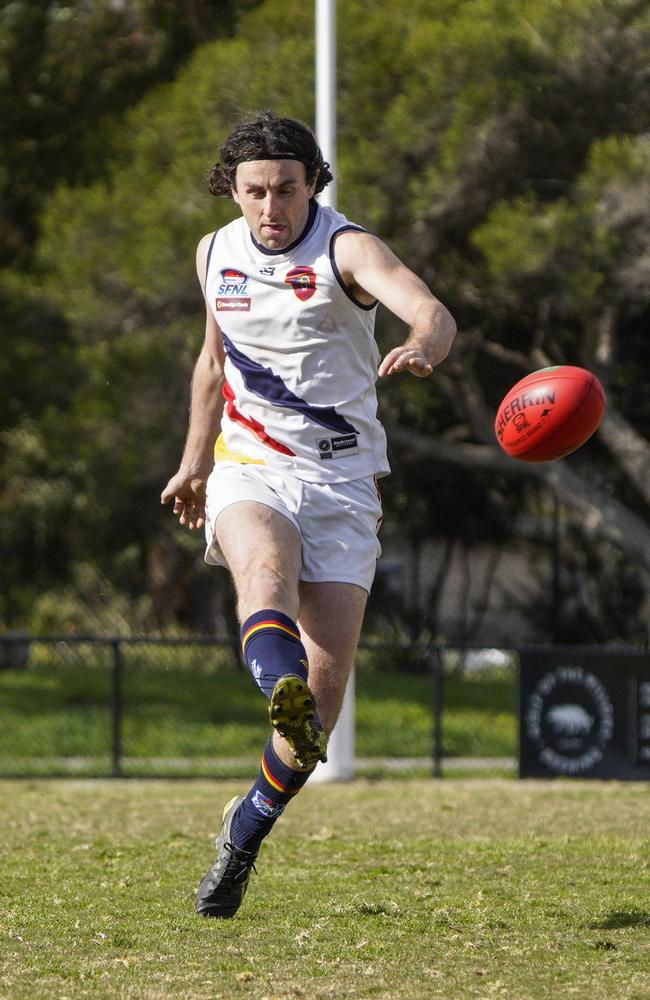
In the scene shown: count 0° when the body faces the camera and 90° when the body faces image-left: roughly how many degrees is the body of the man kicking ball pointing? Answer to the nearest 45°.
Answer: approximately 0°

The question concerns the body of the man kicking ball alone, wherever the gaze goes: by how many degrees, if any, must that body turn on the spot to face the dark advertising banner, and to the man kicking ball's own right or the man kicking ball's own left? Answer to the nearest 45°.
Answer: approximately 180°

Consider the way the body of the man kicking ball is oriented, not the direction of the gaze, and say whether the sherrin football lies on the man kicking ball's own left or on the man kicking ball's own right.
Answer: on the man kicking ball's own left

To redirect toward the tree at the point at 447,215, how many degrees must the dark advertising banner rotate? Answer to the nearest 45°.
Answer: approximately 180°

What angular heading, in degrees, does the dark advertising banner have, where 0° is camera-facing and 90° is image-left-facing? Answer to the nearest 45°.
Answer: approximately 0°

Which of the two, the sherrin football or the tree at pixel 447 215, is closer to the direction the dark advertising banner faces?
the sherrin football

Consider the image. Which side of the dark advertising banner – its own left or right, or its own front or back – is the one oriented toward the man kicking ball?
front

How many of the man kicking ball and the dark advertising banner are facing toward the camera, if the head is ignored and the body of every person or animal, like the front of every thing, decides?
2

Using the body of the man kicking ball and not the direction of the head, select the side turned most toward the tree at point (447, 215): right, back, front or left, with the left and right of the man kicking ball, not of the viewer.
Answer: back

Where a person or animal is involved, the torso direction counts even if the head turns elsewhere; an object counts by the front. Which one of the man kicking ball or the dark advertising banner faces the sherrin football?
the dark advertising banner
